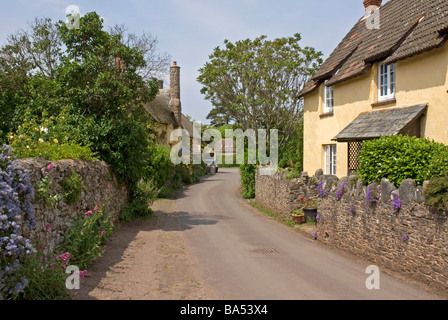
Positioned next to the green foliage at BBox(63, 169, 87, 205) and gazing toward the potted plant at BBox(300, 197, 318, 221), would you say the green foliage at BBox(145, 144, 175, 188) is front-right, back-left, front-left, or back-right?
front-left

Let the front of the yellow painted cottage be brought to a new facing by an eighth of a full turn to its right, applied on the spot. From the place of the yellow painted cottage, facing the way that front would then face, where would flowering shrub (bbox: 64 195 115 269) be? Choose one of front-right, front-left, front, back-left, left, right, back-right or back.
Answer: front-left

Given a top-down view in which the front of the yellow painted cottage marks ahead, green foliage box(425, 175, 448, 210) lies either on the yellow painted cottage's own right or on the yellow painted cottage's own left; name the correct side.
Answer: on the yellow painted cottage's own left

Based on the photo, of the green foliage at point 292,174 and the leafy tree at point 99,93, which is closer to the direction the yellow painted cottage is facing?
the leafy tree

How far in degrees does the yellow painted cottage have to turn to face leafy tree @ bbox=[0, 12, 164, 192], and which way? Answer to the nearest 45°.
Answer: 0° — it already faces it

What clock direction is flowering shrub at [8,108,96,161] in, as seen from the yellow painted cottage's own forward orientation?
The flowering shrub is roughly at 12 o'clock from the yellow painted cottage.

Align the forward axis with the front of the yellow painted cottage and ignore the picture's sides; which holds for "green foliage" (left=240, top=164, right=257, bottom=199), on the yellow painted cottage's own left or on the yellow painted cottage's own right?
on the yellow painted cottage's own right

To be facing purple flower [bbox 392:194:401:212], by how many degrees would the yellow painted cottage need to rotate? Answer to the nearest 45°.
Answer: approximately 45° to its left

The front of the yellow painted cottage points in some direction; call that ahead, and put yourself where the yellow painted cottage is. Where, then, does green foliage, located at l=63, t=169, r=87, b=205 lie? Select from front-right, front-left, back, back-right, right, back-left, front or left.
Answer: front

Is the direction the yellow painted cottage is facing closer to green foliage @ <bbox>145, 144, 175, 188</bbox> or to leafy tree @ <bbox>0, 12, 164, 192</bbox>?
the leafy tree

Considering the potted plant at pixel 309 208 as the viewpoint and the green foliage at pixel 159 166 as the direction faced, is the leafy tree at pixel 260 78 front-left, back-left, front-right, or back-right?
front-right

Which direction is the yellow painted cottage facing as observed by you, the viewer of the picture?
facing the viewer and to the left of the viewer

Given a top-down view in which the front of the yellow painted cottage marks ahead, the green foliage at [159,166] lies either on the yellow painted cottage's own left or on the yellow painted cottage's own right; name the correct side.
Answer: on the yellow painted cottage's own right

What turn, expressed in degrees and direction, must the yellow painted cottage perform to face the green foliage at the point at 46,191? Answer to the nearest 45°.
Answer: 0° — it already faces it
